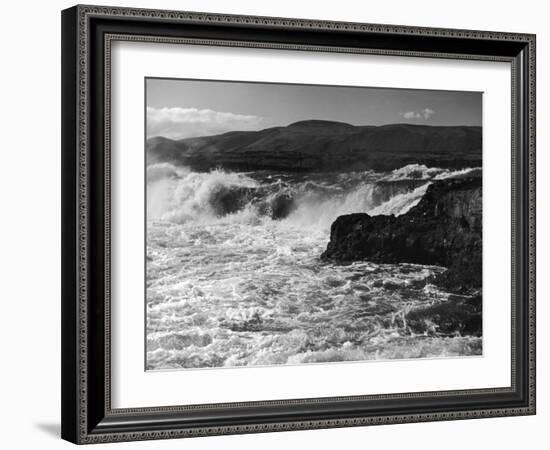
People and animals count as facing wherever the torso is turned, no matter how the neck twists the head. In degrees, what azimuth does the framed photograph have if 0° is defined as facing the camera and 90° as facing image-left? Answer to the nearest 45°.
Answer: approximately 315°
